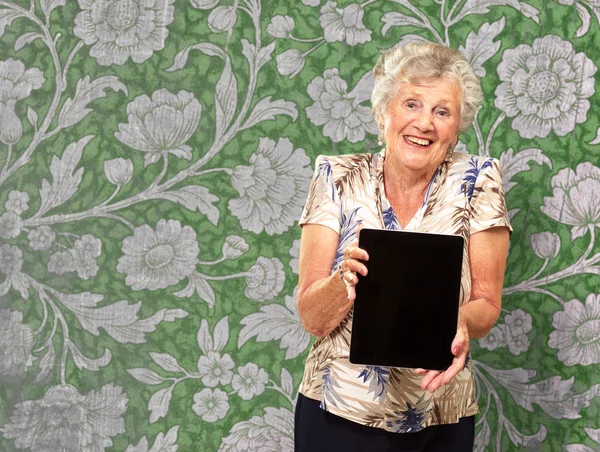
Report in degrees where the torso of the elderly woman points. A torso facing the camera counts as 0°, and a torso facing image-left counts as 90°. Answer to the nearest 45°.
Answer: approximately 0°
